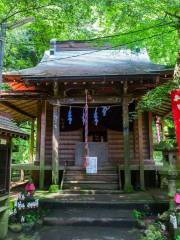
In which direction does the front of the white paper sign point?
toward the camera

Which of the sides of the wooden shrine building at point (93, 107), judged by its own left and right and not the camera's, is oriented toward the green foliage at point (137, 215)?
front

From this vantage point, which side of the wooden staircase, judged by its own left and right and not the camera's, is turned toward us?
front

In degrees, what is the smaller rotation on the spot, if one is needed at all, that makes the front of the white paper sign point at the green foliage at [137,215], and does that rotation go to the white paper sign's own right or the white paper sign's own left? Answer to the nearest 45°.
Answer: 0° — it already faces it

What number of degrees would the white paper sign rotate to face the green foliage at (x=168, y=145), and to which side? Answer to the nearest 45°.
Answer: approximately 45° to its left

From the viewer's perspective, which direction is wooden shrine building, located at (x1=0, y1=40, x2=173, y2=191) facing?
toward the camera
